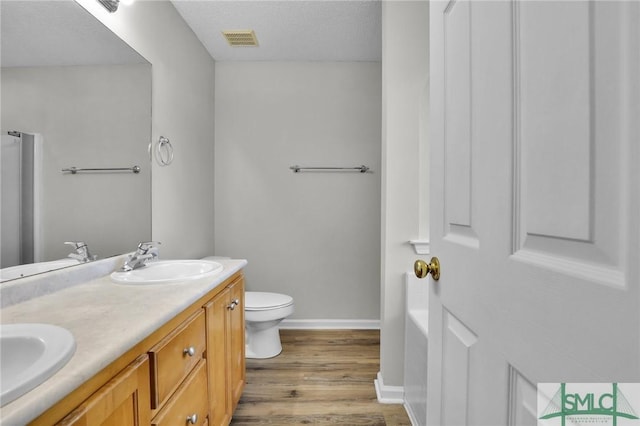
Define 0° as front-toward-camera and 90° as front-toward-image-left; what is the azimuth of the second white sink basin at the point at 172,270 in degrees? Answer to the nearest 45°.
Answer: approximately 315°

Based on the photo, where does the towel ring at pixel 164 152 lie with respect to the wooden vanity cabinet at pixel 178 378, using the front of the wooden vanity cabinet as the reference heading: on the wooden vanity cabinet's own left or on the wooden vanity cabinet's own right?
on the wooden vanity cabinet's own left

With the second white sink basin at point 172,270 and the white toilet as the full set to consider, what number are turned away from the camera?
0

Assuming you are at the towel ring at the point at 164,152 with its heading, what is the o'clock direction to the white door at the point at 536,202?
The white door is roughly at 1 o'clock from the towel ring.

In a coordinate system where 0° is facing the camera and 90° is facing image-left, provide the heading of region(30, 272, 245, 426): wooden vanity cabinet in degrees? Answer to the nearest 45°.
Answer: approximately 315°
